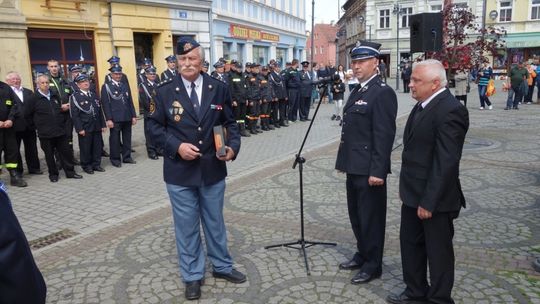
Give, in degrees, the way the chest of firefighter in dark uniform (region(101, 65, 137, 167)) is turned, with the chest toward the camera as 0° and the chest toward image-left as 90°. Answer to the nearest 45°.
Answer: approximately 315°

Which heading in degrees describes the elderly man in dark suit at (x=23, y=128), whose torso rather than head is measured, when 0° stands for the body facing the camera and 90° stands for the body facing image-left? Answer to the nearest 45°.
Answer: approximately 315°

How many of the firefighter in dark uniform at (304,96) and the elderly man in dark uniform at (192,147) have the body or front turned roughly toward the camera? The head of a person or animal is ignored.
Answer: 2

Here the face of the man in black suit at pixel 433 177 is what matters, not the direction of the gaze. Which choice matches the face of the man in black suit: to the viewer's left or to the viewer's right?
to the viewer's left

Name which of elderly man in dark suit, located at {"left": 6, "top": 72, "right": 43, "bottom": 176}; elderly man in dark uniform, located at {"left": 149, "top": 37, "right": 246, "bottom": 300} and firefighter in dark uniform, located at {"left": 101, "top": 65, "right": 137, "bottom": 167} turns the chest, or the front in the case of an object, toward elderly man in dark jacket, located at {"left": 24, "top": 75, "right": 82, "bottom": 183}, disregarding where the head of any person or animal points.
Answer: elderly man in dark suit, located at {"left": 6, "top": 72, "right": 43, "bottom": 176}

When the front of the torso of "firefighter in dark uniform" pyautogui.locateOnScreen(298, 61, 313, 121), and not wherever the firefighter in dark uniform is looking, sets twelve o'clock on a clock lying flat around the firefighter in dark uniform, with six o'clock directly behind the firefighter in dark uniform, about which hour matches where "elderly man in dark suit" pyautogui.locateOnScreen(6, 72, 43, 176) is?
The elderly man in dark suit is roughly at 1 o'clock from the firefighter in dark uniform.

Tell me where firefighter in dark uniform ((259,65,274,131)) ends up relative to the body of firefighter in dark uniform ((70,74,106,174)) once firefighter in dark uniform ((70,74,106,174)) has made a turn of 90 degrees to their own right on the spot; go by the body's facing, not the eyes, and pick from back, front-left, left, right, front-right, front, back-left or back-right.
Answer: back
